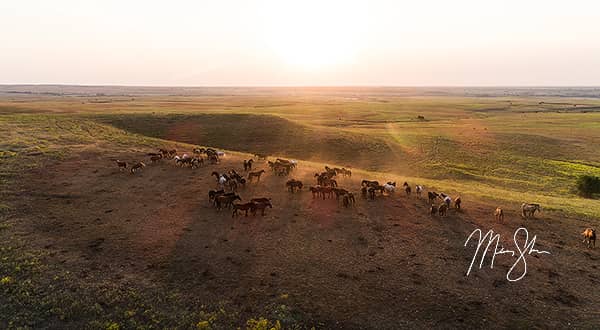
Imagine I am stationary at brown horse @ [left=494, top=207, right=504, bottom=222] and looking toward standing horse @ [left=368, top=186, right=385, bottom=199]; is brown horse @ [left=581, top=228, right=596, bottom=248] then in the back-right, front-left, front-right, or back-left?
back-left

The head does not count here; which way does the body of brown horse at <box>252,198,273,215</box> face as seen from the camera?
to the viewer's right

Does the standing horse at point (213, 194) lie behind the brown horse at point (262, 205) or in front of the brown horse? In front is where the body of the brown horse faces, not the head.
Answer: behind

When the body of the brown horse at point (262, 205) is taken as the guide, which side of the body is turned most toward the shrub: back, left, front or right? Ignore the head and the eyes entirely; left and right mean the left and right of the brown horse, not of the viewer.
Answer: front

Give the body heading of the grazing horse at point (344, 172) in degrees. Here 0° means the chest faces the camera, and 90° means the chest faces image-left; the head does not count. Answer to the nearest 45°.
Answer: approximately 90°

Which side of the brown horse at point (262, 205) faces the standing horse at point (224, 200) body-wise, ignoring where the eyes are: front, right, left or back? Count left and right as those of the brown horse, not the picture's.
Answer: back

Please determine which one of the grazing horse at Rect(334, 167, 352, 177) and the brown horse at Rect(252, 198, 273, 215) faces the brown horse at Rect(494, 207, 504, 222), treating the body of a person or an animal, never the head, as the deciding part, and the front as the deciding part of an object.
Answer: the brown horse at Rect(252, 198, 273, 215)

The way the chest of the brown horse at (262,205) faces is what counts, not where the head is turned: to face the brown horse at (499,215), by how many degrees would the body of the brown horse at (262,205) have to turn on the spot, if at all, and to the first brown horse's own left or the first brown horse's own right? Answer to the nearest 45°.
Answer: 0° — it already faces it

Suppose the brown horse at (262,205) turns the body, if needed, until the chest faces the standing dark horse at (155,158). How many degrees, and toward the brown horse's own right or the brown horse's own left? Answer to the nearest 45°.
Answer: approximately 135° to the brown horse's own left
